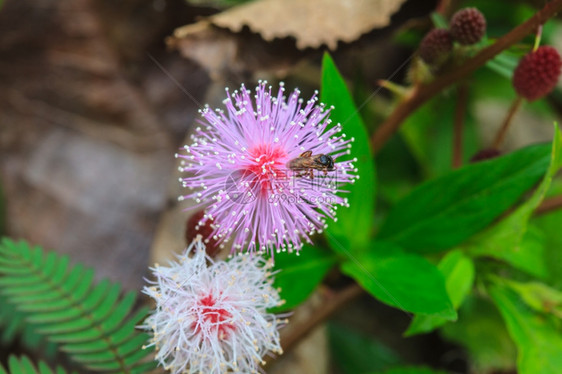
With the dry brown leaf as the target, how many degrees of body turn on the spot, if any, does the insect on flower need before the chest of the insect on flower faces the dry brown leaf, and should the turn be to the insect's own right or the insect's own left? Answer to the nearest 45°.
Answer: approximately 90° to the insect's own left

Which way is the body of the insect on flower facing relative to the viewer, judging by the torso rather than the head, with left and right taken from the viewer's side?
facing to the right of the viewer
